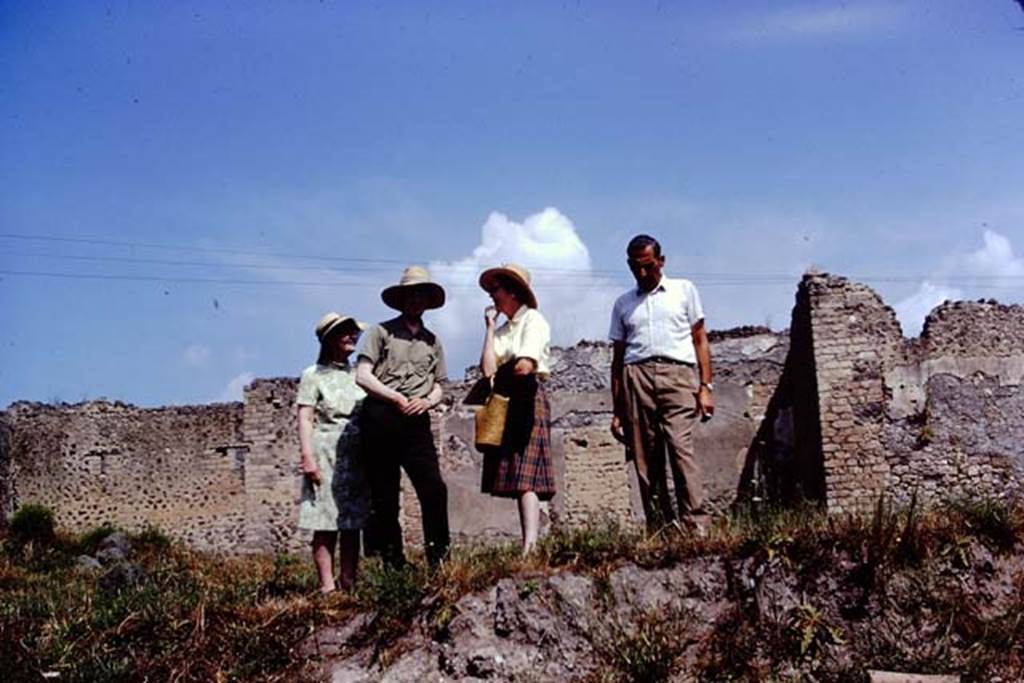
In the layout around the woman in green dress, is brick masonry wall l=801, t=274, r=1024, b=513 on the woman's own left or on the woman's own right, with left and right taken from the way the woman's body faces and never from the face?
on the woman's own left

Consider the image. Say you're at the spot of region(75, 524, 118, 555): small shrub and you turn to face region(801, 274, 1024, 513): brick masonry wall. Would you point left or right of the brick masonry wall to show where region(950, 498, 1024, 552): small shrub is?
right

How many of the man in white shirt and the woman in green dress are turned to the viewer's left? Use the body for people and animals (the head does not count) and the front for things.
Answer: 0

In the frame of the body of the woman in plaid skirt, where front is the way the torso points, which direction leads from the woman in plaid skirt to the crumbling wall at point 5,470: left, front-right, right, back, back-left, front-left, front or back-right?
right

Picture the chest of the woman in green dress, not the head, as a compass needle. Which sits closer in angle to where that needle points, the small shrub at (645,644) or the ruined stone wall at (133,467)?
the small shrub

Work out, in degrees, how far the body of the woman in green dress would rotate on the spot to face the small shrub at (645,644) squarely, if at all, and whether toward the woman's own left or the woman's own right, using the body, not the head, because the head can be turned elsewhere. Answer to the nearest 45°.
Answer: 0° — they already face it

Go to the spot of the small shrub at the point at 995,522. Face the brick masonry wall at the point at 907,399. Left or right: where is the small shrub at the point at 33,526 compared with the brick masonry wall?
left

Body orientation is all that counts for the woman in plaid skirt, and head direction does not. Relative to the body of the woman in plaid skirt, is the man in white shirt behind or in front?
behind

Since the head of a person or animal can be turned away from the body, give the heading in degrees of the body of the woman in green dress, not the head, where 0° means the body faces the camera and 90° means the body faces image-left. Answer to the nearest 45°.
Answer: approximately 315°

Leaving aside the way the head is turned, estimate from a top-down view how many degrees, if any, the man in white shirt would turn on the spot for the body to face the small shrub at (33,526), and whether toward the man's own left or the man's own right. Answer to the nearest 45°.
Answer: approximately 135° to the man's own right

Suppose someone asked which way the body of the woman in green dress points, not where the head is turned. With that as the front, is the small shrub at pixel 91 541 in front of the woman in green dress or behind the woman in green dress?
behind
